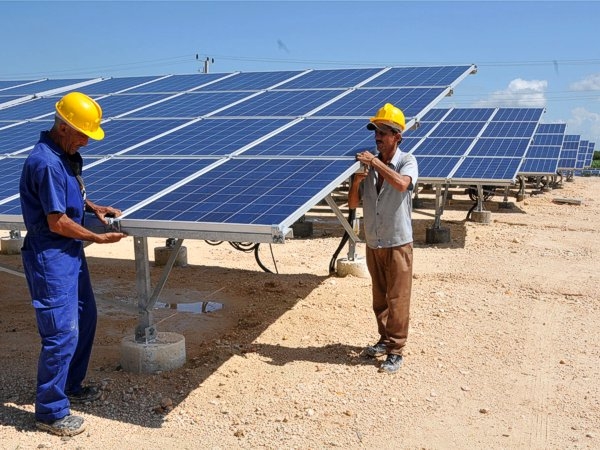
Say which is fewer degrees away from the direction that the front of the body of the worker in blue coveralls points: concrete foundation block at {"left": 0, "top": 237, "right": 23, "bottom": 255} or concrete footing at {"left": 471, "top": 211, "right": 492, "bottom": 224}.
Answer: the concrete footing

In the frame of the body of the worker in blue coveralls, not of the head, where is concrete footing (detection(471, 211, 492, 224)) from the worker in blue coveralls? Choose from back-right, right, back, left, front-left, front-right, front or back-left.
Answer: front-left

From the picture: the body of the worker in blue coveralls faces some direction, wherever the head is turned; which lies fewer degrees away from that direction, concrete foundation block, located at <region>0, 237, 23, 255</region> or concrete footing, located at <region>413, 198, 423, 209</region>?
the concrete footing

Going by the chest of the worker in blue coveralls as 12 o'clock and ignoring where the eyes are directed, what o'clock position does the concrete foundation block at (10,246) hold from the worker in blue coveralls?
The concrete foundation block is roughly at 9 o'clock from the worker in blue coveralls.

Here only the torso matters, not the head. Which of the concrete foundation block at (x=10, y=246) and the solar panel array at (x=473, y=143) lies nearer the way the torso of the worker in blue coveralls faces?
the solar panel array

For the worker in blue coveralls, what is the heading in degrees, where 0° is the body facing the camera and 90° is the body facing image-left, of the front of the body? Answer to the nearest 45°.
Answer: approximately 270°

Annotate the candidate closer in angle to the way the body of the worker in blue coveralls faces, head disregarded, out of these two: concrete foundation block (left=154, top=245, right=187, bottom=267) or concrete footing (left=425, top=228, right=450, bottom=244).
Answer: the concrete footing

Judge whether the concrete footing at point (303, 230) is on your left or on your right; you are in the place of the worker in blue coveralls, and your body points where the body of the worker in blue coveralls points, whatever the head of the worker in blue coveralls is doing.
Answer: on your left

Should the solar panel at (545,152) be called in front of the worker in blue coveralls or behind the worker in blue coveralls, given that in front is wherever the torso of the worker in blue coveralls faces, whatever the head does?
in front

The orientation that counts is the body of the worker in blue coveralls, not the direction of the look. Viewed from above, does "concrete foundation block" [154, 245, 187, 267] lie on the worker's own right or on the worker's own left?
on the worker's own left

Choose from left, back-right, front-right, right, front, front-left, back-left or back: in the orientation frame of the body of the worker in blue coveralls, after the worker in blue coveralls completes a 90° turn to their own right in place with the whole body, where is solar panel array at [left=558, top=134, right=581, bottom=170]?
back-left

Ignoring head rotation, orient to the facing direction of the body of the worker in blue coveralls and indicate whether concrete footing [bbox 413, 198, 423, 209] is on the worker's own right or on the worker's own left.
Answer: on the worker's own left
